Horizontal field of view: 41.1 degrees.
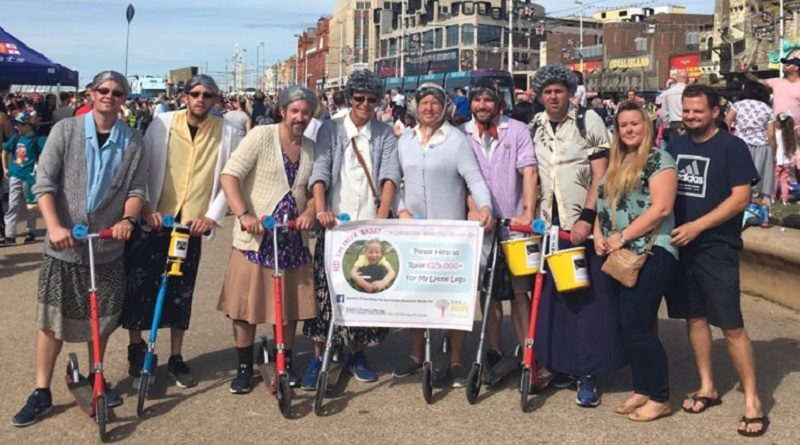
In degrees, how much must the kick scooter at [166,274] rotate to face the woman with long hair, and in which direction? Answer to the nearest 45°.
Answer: approximately 135° to its left

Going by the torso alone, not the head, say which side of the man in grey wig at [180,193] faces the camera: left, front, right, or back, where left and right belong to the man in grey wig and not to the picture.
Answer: front

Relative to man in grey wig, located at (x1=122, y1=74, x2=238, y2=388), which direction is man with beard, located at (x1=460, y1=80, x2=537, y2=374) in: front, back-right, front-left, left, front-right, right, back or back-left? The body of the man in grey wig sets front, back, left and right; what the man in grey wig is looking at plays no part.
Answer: left

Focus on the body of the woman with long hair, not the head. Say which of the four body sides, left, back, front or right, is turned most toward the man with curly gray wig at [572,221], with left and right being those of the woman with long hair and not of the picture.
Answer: right

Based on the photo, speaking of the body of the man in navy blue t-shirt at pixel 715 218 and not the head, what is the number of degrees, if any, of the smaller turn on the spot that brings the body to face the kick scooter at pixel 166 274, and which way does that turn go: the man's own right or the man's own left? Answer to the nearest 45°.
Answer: approximately 45° to the man's own right

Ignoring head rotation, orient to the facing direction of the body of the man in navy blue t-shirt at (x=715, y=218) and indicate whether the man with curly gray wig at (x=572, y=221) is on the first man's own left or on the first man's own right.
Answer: on the first man's own right

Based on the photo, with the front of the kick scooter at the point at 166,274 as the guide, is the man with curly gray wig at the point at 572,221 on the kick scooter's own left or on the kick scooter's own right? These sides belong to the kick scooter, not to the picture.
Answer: on the kick scooter's own left

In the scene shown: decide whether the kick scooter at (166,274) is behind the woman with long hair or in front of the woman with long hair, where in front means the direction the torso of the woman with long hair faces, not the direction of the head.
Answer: in front

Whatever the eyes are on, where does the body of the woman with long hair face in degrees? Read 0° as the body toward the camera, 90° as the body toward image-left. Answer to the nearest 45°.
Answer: approximately 45°
